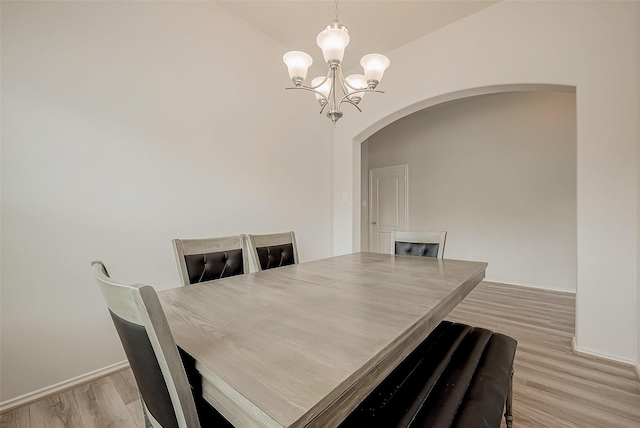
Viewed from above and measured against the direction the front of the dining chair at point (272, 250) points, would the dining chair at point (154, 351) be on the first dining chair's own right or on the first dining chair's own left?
on the first dining chair's own right

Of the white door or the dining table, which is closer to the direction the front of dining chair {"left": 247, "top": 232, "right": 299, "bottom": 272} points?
the dining table

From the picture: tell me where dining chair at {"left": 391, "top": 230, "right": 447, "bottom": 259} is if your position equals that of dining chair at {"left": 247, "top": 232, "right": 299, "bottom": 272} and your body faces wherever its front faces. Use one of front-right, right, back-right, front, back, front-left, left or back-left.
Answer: front-left

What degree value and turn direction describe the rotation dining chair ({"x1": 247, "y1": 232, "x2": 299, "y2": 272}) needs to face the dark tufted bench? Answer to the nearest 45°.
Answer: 0° — it already faces it

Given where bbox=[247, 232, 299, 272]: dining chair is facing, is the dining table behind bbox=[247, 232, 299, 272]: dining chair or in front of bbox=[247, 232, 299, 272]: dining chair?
in front

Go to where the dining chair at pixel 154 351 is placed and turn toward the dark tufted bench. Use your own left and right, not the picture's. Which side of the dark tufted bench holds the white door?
left

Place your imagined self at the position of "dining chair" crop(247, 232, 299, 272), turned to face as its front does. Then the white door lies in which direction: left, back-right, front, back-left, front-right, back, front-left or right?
left

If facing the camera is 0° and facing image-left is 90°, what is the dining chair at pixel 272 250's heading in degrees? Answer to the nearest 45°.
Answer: approximately 315°

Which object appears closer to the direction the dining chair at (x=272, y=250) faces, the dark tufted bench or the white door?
the dark tufted bench

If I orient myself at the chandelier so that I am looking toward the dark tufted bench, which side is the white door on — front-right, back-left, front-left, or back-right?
back-left
